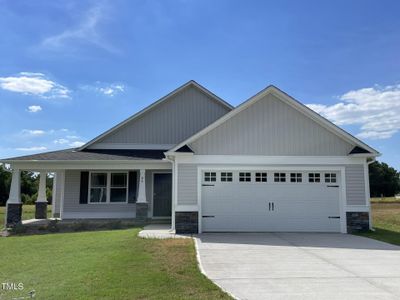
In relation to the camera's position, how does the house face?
facing the viewer
